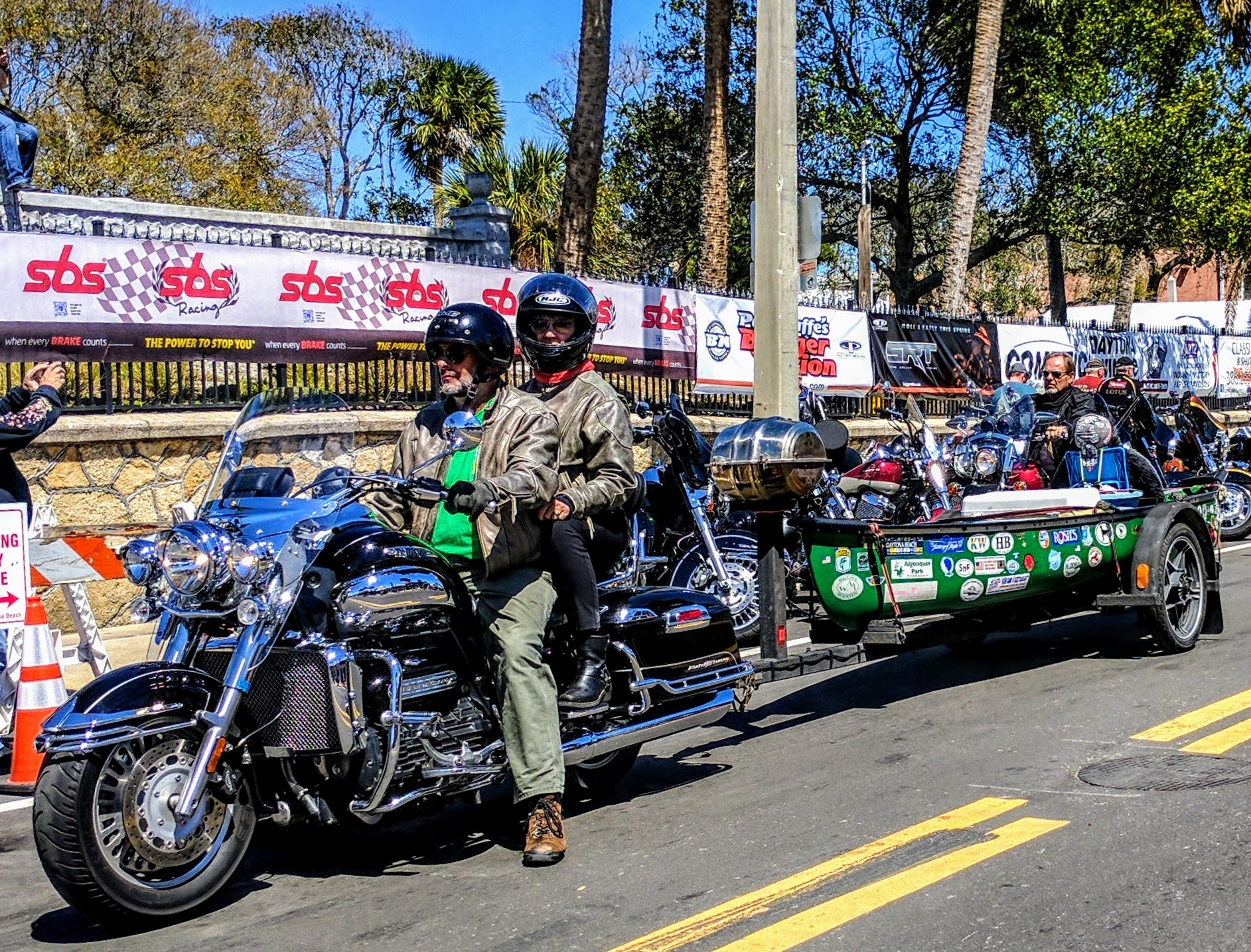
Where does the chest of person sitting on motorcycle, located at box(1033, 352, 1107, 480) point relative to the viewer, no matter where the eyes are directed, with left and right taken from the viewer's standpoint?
facing the viewer and to the left of the viewer

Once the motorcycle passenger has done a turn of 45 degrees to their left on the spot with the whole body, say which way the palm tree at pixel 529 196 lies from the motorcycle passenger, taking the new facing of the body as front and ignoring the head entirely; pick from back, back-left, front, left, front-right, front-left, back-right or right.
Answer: back

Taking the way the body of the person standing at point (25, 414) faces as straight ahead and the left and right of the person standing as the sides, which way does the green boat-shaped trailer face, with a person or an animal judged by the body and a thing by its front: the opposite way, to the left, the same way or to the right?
the opposite way

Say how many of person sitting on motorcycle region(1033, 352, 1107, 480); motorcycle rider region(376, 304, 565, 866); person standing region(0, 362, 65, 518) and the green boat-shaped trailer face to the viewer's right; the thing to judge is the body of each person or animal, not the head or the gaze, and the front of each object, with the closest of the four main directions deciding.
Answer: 1

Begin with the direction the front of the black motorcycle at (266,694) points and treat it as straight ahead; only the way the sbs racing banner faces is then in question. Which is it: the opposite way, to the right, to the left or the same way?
to the left

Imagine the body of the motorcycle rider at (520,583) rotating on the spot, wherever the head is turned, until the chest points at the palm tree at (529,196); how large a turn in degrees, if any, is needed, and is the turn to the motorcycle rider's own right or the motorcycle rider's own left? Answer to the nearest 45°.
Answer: approximately 135° to the motorcycle rider's own right

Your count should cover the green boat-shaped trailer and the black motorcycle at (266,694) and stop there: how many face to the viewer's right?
0

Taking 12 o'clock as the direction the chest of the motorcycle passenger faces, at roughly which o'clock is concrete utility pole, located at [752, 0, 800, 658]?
The concrete utility pole is roughly at 5 o'clock from the motorcycle passenger.

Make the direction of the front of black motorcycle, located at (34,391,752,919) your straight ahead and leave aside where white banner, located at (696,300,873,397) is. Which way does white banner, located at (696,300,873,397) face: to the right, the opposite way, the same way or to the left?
to the left

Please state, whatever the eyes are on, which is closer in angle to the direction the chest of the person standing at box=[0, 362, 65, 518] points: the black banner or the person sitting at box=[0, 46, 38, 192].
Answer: the black banner

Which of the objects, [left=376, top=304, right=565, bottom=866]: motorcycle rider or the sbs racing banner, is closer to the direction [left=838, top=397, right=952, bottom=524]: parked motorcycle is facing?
the motorcycle rider

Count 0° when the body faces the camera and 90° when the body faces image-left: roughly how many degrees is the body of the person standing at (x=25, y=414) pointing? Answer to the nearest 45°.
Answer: approximately 270°

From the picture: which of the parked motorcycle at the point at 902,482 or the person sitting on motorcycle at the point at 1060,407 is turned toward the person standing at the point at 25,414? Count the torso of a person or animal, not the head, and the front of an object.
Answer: the person sitting on motorcycle

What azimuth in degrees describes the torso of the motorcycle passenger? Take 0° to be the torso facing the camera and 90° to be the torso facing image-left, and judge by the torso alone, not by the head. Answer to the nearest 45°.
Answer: approximately 45°
